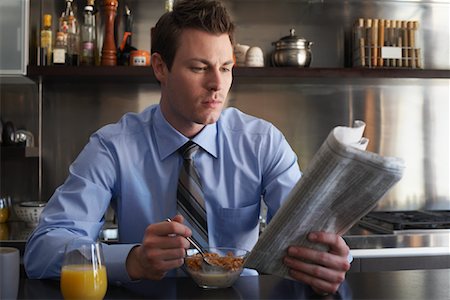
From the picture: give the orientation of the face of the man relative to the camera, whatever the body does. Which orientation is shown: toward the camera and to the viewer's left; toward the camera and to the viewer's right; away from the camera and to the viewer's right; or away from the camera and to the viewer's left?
toward the camera and to the viewer's right

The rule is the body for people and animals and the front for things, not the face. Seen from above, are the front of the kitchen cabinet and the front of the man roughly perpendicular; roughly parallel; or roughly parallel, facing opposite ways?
roughly parallel

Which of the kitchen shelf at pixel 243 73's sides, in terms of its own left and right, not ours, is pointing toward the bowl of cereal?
front

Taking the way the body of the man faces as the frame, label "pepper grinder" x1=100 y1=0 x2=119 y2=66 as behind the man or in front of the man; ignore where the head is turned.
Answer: behind

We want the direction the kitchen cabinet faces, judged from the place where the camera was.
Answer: facing the viewer

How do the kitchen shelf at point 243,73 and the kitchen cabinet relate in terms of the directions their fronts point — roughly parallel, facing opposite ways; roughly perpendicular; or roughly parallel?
roughly parallel

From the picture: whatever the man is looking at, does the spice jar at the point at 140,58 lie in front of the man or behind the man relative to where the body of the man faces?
behind

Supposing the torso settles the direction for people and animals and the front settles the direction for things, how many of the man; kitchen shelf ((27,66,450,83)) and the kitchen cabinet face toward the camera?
3

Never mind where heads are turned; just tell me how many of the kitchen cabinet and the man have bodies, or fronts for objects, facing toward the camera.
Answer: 2

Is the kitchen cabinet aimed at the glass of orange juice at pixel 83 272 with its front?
yes
